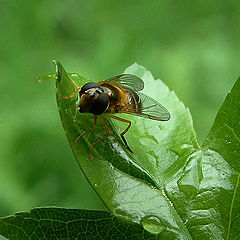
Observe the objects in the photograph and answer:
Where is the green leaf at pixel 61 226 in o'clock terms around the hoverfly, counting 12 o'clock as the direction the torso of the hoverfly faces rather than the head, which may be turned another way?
The green leaf is roughly at 11 o'clock from the hoverfly.

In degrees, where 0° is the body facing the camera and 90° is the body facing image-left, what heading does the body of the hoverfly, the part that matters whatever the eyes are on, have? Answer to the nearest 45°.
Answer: approximately 45°

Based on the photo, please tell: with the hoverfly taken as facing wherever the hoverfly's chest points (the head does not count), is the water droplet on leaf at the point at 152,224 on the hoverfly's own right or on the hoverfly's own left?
on the hoverfly's own left
